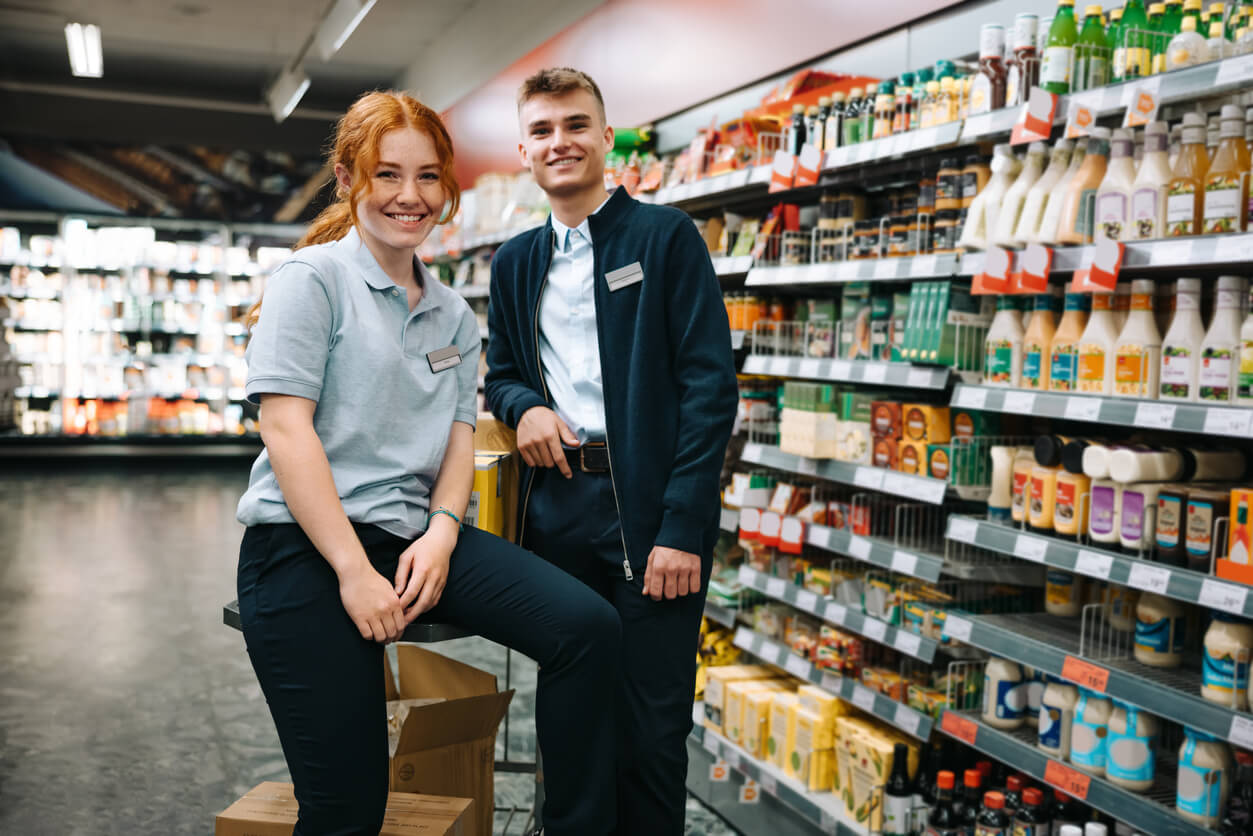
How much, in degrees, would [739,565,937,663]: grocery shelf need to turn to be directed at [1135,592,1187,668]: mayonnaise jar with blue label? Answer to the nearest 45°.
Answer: approximately 90° to its left

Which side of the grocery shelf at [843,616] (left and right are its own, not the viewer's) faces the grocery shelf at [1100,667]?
left

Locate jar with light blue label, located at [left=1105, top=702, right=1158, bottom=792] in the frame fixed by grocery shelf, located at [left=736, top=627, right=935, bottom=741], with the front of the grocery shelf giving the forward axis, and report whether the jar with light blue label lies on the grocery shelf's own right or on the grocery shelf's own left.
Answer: on the grocery shelf's own left

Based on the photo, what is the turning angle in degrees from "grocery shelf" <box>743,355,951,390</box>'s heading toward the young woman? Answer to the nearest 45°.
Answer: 0° — it already faces them

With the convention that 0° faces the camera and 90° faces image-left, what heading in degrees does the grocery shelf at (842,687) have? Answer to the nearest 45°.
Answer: approximately 45°

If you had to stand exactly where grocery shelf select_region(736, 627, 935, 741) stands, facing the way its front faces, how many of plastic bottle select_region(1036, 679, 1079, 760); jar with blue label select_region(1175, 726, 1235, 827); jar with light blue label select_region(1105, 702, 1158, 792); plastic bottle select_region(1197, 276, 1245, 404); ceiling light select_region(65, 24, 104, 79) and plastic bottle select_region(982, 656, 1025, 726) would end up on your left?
5
